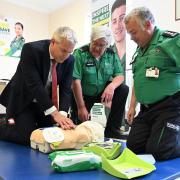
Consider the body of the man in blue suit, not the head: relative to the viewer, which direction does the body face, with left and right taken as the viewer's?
facing the viewer and to the right of the viewer

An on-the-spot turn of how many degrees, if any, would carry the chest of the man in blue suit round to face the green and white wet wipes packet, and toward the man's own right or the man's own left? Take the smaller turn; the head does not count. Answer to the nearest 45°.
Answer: approximately 45° to the man's own right
